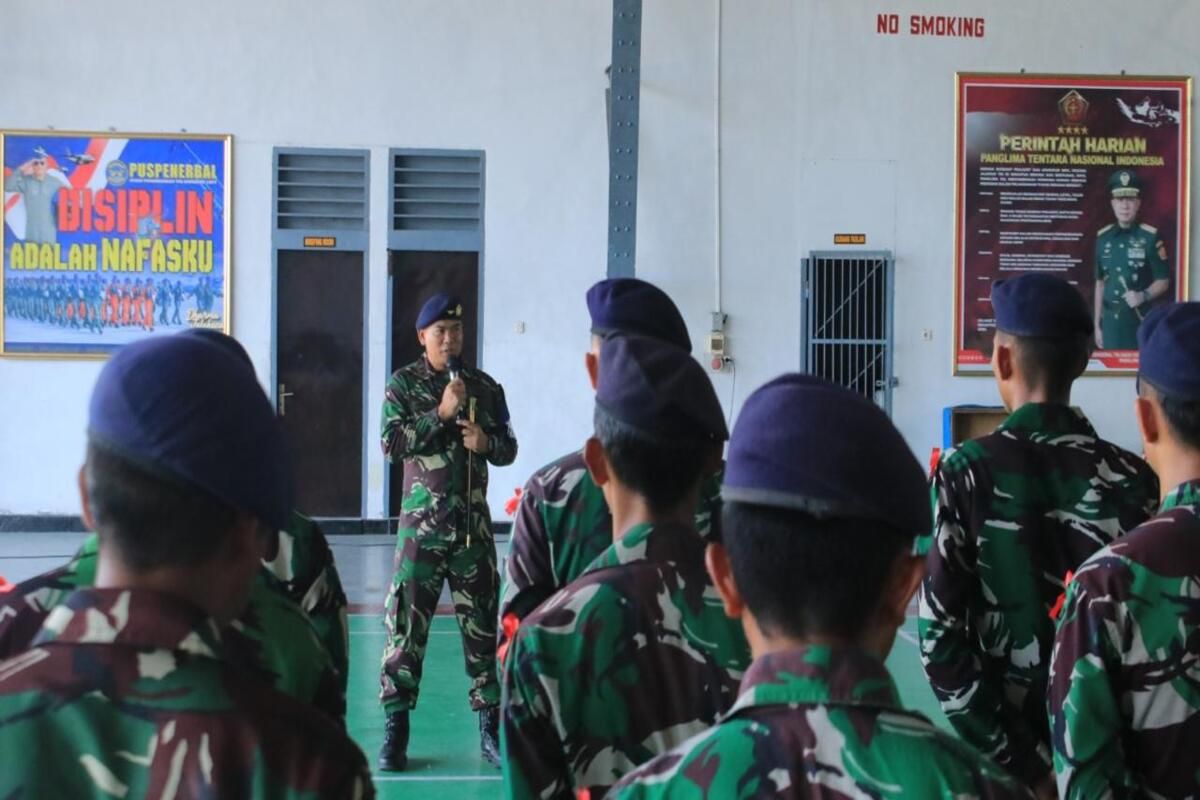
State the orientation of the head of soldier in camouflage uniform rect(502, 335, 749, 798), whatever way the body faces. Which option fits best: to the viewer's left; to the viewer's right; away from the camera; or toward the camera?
away from the camera

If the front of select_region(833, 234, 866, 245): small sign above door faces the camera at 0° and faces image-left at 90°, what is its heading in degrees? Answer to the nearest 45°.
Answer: approximately 0°

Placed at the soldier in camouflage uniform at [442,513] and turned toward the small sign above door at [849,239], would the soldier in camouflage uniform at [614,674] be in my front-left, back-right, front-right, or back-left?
back-right

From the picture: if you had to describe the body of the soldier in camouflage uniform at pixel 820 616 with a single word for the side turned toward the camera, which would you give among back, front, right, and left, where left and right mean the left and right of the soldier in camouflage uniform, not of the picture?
back

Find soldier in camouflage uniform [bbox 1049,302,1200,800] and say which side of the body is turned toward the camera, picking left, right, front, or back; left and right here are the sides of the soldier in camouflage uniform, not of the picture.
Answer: back

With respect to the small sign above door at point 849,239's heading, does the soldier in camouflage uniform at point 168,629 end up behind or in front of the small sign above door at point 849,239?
in front

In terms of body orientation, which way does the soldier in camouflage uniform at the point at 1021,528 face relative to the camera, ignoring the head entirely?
away from the camera

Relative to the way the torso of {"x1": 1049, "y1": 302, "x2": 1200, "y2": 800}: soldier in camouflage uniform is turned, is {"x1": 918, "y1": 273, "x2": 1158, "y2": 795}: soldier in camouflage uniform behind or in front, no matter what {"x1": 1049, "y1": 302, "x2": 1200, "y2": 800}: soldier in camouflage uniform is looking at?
in front

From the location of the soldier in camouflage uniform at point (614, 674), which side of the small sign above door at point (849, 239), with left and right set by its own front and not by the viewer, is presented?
front

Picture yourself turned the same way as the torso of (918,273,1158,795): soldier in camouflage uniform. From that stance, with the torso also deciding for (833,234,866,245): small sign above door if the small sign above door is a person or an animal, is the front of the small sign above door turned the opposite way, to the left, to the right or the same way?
the opposite way

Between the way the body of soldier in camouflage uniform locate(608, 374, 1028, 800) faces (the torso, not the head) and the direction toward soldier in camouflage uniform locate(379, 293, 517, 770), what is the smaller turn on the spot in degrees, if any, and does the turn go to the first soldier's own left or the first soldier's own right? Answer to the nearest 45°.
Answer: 0° — they already face them

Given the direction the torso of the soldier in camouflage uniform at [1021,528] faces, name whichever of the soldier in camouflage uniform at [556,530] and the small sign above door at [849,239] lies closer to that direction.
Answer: the small sign above door

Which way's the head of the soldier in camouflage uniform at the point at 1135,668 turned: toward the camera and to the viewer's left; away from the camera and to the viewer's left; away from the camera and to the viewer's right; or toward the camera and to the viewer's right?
away from the camera and to the viewer's left
